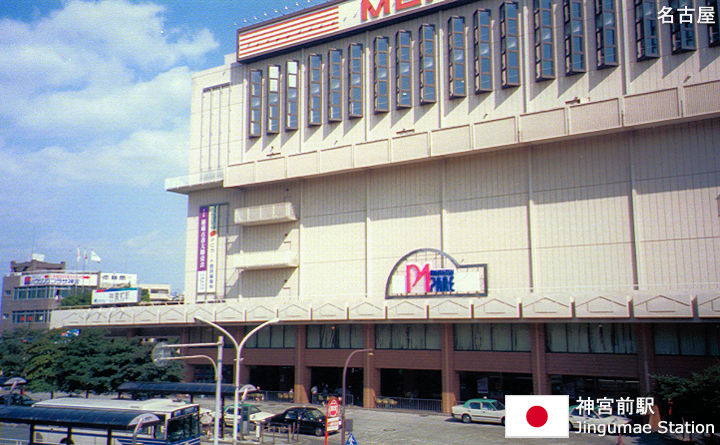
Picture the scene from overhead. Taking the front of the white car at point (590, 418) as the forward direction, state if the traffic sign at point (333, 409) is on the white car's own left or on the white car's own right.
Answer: on the white car's own right

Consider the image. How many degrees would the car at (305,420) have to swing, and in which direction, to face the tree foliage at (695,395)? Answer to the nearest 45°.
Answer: approximately 135° to its left

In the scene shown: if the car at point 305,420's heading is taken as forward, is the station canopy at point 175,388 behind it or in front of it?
in front

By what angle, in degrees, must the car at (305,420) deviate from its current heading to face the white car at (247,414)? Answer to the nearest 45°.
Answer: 0° — it already faces it
